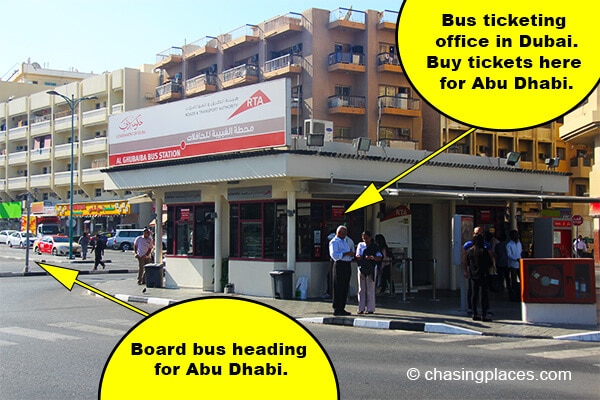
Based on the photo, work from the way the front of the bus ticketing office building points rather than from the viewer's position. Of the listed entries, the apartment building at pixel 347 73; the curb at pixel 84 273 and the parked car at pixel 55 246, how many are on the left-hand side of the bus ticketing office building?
0

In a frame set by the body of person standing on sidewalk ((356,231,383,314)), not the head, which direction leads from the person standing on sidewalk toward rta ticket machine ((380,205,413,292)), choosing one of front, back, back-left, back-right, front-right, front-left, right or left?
back

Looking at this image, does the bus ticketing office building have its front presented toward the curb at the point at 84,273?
no

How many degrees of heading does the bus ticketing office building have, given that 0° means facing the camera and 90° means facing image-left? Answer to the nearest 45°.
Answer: approximately 45°

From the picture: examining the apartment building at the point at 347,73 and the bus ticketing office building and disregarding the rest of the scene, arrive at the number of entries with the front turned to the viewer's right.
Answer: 0

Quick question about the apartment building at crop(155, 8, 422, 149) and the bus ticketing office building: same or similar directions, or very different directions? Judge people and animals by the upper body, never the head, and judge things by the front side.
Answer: same or similar directions

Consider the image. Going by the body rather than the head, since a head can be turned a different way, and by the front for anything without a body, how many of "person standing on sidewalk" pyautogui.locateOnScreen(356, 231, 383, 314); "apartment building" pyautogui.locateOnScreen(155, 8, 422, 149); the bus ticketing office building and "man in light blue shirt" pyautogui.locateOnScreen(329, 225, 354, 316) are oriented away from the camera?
0

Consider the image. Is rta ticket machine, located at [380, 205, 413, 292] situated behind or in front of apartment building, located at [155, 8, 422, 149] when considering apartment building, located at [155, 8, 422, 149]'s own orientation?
in front

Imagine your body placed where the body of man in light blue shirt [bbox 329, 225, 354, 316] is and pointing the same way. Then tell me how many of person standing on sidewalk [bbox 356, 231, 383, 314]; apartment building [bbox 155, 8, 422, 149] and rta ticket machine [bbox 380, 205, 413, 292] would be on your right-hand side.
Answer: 0

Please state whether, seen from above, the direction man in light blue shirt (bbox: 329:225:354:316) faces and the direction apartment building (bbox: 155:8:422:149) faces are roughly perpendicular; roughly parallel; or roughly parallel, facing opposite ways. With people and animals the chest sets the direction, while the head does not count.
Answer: roughly perpendicular

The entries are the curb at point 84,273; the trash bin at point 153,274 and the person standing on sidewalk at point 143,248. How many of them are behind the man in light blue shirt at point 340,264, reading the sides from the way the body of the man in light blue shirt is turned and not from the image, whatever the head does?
3

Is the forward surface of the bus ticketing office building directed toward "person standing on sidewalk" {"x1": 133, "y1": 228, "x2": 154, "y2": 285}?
no

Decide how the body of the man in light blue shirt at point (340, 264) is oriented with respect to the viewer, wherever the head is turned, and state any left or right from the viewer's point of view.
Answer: facing the viewer and to the right of the viewer
